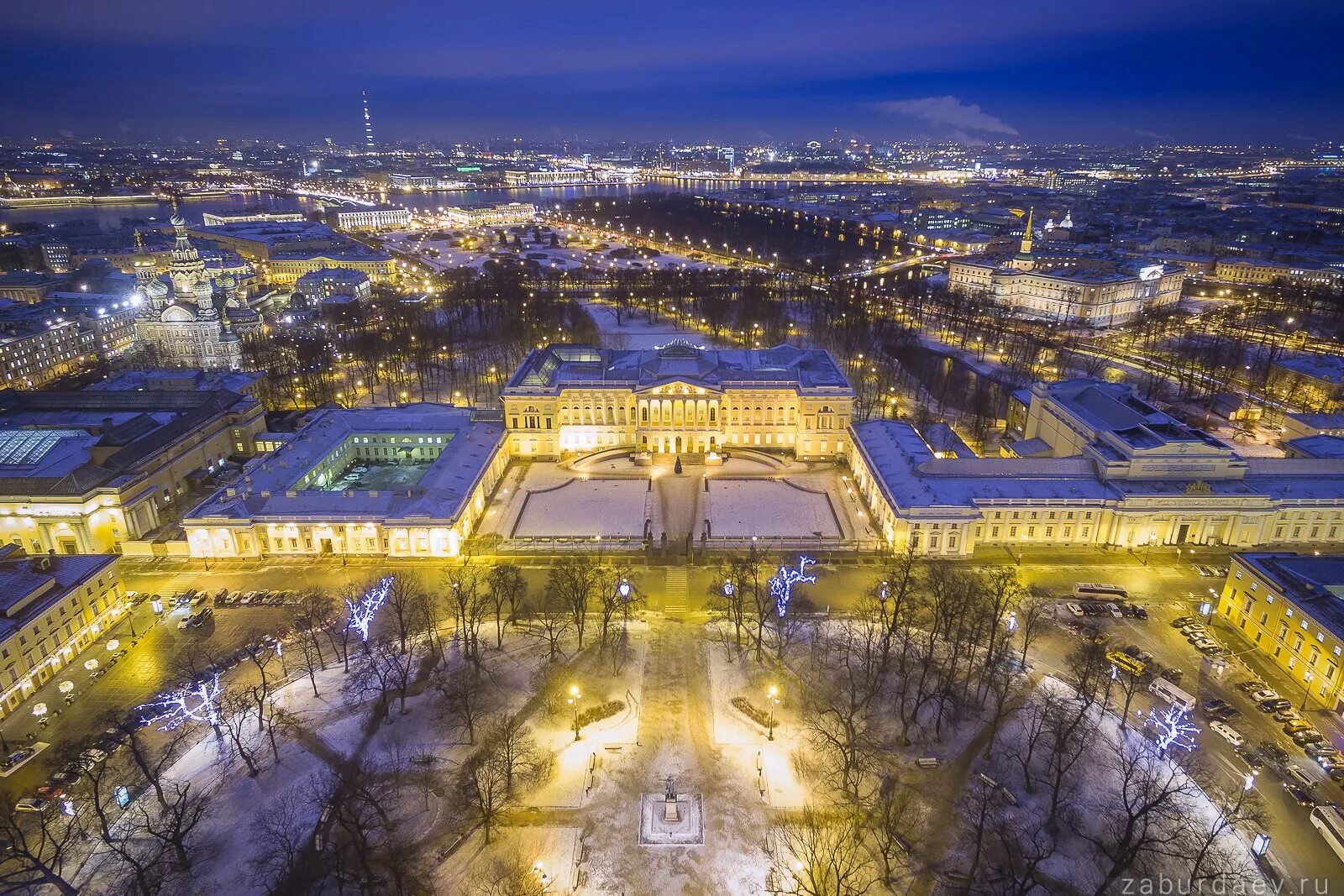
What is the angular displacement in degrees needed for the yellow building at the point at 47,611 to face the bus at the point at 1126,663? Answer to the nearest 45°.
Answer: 0° — it already faces it

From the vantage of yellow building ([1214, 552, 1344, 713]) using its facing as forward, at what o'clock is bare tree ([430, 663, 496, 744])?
The bare tree is roughly at 12 o'clock from the yellow building.

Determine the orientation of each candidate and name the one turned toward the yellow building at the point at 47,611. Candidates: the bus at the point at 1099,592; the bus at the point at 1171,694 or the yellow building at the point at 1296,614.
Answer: the yellow building at the point at 1296,614

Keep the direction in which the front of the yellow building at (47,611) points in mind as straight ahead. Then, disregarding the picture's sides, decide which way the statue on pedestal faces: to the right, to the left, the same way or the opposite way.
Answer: to the right

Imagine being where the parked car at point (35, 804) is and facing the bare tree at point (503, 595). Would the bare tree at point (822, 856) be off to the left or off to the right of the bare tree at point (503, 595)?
right

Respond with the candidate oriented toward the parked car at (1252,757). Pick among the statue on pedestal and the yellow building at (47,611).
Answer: the yellow building

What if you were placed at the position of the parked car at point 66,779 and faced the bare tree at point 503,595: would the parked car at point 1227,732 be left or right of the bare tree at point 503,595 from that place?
right

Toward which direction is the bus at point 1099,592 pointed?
to the viewer's right

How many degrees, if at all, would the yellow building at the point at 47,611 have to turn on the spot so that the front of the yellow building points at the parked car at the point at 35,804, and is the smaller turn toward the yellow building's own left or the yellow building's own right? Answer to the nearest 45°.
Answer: approximately 45° to the yellow building's own right

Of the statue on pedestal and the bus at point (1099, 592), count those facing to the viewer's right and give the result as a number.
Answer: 1

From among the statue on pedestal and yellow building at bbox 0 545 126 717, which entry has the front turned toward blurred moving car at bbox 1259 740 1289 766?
the yellow building
